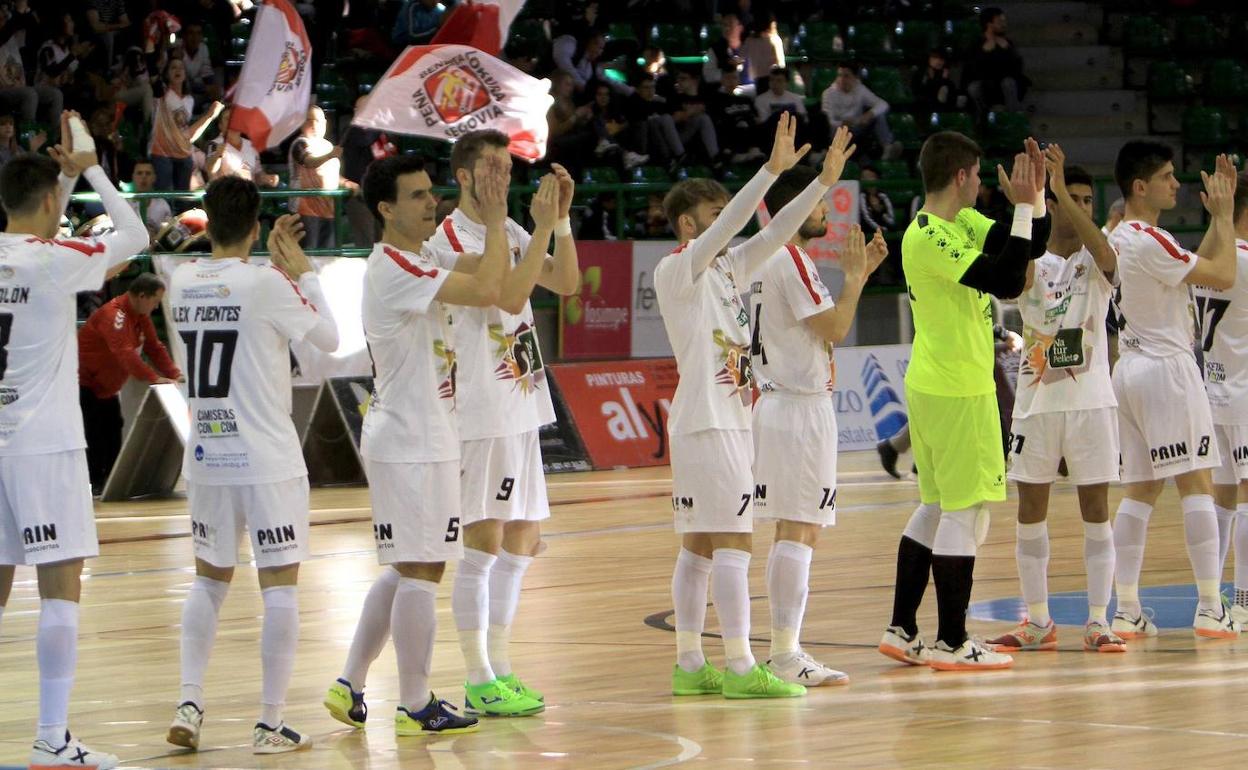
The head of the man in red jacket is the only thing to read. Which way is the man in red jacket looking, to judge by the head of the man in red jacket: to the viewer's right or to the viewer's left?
to the viewer's right

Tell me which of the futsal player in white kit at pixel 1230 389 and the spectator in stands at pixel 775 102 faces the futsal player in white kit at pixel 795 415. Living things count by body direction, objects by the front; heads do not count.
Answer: the spectator in stands

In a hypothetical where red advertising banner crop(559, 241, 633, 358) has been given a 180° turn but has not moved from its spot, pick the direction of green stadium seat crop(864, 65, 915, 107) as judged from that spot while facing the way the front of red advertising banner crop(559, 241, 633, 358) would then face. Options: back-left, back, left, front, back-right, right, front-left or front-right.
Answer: front-right

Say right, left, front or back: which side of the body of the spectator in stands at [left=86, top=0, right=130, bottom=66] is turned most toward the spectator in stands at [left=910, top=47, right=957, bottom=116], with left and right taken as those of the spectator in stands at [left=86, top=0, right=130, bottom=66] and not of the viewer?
left

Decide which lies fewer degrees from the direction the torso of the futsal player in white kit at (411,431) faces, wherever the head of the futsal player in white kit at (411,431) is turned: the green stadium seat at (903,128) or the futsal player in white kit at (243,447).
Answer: the green stadium seat

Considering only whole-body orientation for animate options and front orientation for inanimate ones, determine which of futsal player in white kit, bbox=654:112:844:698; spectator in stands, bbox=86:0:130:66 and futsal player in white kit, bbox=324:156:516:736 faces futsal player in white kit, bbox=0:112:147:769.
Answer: the spectator in stands

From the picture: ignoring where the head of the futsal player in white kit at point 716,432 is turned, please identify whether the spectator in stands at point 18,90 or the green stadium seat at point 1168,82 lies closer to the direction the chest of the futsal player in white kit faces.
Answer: the green stadium seat

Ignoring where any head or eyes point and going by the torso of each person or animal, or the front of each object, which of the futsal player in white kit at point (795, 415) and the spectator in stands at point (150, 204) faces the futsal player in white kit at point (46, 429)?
the spectator in stands

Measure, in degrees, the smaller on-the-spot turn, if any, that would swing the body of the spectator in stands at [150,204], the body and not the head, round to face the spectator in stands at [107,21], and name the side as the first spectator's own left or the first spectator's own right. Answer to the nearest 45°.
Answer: approximately 180°
